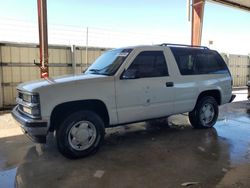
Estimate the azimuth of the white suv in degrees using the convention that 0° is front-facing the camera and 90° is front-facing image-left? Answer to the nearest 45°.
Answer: approximately 45°

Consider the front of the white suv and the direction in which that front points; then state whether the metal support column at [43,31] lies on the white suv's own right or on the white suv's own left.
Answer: on the white suv's own right

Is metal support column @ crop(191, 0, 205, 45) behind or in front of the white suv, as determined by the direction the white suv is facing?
behind

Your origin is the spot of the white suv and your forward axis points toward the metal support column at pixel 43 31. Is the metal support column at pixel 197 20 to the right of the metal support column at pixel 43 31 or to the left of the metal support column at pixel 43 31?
right
